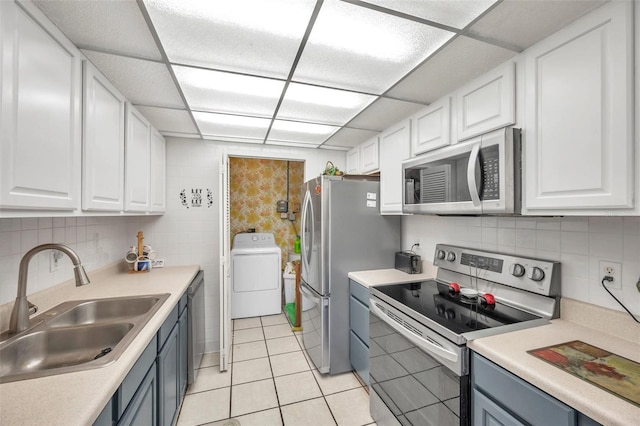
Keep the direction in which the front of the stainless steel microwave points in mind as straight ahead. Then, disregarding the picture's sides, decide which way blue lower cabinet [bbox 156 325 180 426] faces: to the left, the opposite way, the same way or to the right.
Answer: the opposite way

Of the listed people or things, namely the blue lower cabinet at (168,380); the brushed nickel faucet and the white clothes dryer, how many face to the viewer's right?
2

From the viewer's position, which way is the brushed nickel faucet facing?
facing to the right of the viewer

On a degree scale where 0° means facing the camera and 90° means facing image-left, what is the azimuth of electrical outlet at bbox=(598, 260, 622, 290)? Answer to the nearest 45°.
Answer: approximately 45°

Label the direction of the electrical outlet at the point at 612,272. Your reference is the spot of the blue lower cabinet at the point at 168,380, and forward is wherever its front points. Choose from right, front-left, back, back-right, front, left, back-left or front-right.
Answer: front-right

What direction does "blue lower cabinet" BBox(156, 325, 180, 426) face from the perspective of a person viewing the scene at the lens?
facing to the right of the viewer

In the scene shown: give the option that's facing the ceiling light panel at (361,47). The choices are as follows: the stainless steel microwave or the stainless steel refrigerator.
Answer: the stainless steel microwave

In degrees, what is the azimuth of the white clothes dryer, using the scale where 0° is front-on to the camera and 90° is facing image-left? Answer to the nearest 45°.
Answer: approximately 0°

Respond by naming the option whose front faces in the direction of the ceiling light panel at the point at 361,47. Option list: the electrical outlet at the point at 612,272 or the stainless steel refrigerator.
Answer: the electrical outlet

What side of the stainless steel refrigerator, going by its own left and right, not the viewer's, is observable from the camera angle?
left

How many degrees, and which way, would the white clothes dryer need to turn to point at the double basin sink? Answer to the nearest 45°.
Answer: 0° — it already faces it

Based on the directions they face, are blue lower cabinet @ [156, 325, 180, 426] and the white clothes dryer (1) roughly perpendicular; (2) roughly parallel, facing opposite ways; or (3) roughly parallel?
roughly perpendicular

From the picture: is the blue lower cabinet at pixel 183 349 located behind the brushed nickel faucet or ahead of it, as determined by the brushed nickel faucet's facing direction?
ahead
